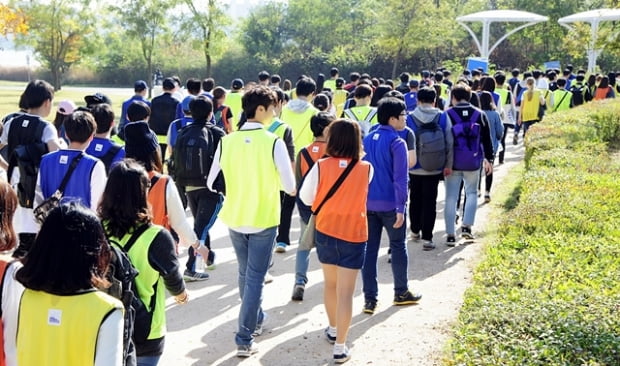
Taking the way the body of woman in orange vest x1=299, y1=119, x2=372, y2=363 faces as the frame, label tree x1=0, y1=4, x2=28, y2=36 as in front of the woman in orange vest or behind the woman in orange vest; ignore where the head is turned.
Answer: in front

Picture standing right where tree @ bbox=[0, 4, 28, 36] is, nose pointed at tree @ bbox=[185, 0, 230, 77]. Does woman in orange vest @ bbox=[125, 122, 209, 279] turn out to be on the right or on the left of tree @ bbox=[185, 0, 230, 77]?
right

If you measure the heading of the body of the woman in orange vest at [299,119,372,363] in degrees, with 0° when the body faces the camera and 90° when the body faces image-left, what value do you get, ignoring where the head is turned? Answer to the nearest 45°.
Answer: approximately 180°

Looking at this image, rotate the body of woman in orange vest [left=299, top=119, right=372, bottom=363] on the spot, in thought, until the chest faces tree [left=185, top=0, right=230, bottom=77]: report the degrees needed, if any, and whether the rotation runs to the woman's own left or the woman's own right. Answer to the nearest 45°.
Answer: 0° — they already face it

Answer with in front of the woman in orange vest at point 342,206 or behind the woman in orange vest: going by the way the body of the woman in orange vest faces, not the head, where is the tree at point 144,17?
in front

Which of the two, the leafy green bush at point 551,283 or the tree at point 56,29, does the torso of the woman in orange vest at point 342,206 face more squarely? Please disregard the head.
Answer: the tree

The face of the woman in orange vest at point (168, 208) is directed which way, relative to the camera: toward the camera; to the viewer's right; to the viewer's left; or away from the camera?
away from the camera

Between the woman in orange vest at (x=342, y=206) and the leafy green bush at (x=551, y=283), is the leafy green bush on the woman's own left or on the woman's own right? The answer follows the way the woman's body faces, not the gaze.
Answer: on the woman's own right
